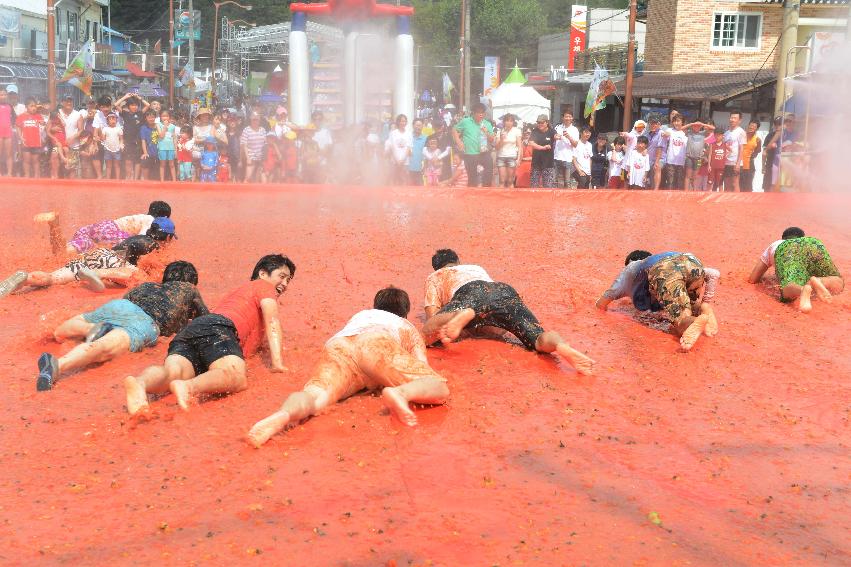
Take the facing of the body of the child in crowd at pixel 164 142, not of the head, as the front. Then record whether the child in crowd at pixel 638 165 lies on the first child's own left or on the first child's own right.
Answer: on the first child's own left

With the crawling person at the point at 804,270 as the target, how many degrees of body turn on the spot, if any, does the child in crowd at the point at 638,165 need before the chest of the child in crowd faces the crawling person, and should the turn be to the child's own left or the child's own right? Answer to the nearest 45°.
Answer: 0° — they already face them

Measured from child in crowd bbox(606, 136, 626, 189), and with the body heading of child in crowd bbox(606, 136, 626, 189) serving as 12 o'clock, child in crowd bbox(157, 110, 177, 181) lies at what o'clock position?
child in crowd bbox(157, 110, 177, 181) is roughly at 3 o'clock from child in crowd bbox(606, 136, 626, 189).

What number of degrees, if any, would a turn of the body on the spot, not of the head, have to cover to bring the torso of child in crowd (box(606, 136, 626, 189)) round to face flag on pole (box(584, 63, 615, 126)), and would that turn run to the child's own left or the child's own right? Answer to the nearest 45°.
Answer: approximately 180°

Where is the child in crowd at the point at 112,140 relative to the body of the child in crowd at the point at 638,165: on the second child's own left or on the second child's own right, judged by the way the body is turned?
on the second child's own right

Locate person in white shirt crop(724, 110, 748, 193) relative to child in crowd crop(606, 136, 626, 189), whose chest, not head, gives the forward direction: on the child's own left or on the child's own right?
on the child's own left

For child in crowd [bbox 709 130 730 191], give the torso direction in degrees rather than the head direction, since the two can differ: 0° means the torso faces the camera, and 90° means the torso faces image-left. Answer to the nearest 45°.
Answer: approximately 0°

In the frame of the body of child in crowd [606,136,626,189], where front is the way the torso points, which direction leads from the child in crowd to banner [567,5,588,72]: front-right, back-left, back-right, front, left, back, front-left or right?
back

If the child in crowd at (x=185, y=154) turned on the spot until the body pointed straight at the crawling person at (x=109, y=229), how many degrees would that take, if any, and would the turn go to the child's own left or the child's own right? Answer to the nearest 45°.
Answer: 0° — they already face them
